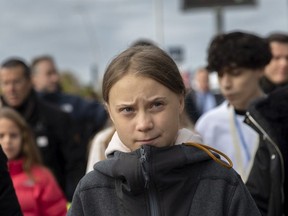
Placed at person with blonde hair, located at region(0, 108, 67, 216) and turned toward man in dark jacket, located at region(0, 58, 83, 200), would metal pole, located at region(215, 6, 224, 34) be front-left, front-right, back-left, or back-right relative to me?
front-right

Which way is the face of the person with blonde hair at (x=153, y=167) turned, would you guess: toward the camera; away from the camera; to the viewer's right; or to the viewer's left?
toward the camera

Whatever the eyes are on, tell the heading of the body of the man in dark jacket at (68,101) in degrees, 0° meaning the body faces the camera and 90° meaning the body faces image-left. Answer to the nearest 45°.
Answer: approximately 315°

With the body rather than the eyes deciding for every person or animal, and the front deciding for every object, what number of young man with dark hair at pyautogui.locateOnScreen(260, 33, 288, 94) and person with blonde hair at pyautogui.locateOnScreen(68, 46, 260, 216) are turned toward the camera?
2

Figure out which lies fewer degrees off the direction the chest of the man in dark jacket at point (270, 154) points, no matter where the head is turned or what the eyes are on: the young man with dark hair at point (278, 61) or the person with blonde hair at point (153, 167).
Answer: the person with blonde hair

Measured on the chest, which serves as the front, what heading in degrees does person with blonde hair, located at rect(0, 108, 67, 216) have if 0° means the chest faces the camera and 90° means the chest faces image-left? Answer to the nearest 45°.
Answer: approximately 45°

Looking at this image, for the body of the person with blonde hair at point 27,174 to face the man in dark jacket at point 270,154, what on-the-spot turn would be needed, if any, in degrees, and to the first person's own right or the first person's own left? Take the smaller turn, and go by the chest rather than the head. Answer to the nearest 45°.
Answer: approximately 90° to the first person's own left

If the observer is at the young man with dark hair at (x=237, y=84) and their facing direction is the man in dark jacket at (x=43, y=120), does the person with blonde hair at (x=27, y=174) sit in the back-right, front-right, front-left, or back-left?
front-left

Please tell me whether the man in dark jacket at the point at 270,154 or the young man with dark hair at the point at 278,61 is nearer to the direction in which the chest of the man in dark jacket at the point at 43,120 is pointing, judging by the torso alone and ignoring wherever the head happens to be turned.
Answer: the man in dark jacket

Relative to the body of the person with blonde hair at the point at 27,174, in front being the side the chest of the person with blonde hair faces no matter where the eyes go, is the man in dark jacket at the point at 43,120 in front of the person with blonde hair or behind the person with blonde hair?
behind

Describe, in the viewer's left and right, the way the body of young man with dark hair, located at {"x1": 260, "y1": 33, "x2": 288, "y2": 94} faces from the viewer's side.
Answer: facing the viewer

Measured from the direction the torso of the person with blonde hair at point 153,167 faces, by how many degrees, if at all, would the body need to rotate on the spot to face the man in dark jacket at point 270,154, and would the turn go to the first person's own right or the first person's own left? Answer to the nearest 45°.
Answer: approximately 135° to the first person's own left

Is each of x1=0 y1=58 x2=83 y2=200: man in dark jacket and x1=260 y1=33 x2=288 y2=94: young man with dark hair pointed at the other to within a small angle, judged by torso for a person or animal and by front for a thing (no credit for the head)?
no

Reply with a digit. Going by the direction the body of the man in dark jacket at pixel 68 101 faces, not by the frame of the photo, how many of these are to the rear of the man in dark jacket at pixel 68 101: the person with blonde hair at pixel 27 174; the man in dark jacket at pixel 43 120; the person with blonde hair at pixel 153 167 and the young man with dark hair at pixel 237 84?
0

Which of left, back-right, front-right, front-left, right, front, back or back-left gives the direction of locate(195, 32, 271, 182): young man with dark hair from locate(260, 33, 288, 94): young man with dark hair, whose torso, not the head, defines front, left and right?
front

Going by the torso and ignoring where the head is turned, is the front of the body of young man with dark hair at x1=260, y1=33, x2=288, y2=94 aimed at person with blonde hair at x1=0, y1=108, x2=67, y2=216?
no

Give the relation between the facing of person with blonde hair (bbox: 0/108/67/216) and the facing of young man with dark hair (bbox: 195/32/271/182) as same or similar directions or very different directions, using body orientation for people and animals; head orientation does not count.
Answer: same or similar directions

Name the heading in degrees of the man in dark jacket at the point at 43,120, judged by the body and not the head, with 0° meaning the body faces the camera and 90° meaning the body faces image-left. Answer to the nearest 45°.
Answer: approximately 45°

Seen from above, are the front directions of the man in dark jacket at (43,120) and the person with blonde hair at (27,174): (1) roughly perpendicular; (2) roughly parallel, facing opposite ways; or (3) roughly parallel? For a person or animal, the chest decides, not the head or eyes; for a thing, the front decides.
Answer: roughly parallel

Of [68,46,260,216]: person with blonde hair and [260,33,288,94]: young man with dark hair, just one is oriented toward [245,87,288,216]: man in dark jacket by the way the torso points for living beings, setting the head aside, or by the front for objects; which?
the young man with dark hair

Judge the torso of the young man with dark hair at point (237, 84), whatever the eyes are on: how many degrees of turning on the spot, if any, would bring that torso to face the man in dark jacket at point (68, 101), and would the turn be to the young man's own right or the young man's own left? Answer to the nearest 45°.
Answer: approximately 90° to the young man's own right

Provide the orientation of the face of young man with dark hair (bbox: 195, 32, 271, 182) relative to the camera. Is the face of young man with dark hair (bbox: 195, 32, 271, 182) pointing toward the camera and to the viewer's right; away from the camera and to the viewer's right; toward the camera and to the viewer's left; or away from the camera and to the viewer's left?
toward the camera and to the viewer's left
